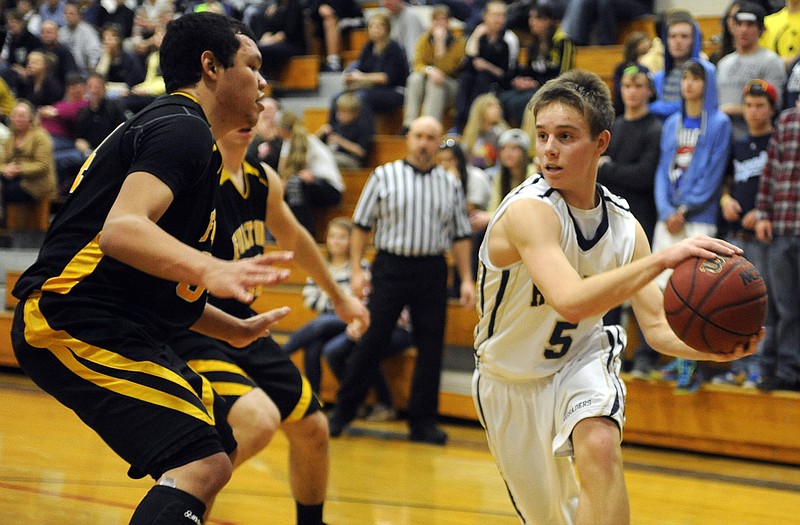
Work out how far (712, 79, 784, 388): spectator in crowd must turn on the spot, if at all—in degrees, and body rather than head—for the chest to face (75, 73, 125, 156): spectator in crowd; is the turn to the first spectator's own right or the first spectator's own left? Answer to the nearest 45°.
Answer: approximately 45° to the first spectator's own right

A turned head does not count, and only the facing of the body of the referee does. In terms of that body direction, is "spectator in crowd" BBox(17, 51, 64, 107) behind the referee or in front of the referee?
behind

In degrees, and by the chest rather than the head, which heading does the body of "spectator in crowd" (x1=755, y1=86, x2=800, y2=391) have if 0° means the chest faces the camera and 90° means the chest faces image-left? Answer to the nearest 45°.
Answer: approximately 45°

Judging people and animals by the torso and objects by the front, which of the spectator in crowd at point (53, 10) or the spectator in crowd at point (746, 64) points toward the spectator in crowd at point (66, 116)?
the spectator in crowd at point (53, 10)

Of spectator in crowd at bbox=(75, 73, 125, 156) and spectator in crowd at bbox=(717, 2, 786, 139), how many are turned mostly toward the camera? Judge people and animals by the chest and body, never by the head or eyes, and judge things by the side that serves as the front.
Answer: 2

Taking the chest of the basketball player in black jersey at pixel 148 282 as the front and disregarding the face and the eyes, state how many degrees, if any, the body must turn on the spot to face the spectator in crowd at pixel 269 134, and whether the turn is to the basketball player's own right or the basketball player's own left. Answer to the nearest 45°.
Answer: approximately 90° to the basketball player's own left

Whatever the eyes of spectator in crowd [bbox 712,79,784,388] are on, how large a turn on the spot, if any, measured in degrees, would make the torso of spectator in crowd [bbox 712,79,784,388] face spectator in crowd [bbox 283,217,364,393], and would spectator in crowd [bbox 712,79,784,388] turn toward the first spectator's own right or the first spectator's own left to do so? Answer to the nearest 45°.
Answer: approximately 45° to the first spectator's own right

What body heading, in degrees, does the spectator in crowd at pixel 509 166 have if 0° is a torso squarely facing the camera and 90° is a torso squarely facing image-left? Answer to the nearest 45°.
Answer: approximately 45°

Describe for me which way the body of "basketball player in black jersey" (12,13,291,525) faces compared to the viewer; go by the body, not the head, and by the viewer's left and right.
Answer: facing to the right of the viewer
